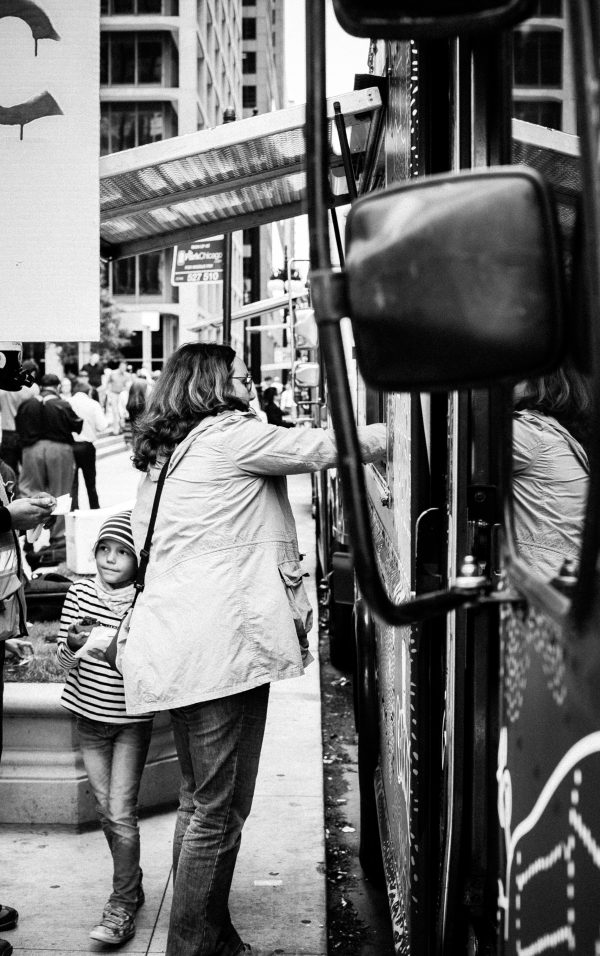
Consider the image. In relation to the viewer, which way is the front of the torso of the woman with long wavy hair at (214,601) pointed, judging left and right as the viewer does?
facing away from the viewer and to the right of the viewer

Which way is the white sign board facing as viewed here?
toward the camera

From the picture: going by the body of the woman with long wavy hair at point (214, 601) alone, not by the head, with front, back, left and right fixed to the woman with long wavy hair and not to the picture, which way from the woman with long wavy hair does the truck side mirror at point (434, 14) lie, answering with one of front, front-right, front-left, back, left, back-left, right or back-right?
back-right

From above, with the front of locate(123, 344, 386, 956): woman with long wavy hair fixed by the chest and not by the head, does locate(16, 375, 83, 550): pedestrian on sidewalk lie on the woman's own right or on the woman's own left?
on the woman's own left

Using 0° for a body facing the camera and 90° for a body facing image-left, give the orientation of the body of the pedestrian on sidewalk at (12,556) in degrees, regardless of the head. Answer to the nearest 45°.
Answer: approximately 270°

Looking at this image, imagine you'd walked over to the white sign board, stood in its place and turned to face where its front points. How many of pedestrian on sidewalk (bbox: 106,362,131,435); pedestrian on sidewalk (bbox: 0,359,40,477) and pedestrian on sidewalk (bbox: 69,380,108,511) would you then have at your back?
3

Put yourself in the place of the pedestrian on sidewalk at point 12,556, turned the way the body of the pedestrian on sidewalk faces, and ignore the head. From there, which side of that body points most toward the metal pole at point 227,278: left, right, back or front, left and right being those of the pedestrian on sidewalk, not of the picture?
left

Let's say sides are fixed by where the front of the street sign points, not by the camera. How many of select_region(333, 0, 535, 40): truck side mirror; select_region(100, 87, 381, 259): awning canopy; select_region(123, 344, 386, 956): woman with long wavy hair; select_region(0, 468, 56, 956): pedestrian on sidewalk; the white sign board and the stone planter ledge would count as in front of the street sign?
6

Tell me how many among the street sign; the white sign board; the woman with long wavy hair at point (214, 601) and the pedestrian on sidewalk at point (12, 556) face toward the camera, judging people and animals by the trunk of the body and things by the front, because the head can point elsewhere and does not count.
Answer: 2

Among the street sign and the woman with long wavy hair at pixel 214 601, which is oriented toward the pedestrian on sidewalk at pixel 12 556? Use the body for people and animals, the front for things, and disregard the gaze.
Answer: the street sign

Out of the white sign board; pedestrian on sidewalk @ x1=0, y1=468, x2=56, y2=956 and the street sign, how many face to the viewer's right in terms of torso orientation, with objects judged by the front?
1

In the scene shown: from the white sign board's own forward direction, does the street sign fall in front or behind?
behind

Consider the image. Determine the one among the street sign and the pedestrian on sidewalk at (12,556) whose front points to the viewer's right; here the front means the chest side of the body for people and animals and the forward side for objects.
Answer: the pedestrian on sidewalk

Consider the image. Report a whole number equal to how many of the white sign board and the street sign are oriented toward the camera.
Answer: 2

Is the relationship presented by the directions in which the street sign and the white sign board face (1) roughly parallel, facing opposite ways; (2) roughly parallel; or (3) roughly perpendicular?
roughly parallel

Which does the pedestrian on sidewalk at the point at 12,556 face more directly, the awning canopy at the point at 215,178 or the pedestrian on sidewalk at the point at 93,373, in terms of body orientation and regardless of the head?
the awning canopy

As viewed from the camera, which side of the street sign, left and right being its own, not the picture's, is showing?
front

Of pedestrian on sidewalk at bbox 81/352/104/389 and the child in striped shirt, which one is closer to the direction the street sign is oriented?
the child in striped shirt
